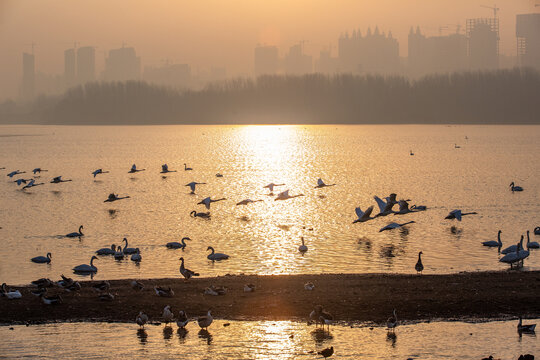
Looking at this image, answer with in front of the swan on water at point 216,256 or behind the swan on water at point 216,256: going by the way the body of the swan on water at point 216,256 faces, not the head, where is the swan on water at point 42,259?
in front

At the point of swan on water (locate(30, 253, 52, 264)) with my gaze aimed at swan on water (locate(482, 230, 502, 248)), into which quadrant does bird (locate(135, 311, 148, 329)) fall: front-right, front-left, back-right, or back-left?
front-right

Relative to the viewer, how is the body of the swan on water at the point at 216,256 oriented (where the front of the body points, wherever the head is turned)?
to the viewer's left

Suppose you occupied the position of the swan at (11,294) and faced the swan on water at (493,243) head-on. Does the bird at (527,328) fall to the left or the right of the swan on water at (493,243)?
right

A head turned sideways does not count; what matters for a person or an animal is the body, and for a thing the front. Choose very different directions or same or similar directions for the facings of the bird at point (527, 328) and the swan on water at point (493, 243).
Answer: very different directions

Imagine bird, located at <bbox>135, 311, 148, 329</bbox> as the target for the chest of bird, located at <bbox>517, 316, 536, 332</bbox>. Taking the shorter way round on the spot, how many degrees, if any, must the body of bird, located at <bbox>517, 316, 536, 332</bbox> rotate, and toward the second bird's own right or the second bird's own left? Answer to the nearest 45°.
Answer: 0° — it already faces it

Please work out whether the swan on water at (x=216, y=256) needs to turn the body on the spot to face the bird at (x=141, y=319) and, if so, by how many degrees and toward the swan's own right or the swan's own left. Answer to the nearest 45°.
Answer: approximately 90° to the swan's own left

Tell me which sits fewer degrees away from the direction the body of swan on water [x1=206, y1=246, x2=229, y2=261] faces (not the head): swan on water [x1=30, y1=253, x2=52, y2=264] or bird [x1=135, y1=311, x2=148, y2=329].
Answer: the swan on water
